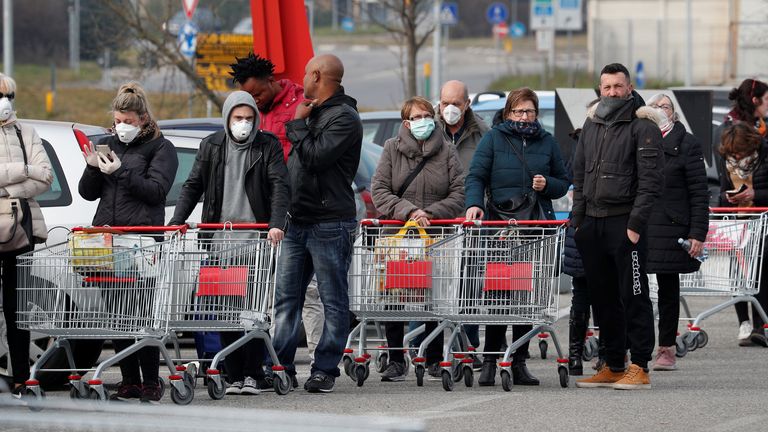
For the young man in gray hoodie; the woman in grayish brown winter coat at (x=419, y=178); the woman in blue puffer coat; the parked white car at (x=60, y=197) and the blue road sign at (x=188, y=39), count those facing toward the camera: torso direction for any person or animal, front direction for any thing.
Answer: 4

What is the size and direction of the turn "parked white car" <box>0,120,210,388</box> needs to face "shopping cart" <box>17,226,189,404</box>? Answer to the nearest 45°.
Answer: approximately 135° to its left

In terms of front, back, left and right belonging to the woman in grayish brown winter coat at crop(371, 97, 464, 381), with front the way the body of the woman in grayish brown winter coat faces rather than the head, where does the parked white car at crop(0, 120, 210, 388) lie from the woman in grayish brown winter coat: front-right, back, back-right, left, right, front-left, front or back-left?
right

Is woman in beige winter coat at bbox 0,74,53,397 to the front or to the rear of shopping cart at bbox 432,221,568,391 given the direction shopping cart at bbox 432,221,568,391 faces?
to the front

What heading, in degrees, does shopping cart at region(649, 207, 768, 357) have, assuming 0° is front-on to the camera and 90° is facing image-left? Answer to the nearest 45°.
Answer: approximately 45°

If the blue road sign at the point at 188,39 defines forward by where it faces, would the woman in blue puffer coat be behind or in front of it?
in front

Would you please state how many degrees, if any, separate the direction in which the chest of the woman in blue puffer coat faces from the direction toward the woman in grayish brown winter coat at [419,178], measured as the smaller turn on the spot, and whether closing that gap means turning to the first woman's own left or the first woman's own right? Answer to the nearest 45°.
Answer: approximately 90° to the first woman's own right

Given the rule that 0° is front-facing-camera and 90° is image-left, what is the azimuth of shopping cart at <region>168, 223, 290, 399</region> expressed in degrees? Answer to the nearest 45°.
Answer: approximately 45°

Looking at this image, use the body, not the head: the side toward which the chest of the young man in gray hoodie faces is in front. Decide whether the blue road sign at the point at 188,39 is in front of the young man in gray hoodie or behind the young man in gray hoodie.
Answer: behind

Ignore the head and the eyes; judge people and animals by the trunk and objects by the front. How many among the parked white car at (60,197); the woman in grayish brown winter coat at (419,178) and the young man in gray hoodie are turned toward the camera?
2
